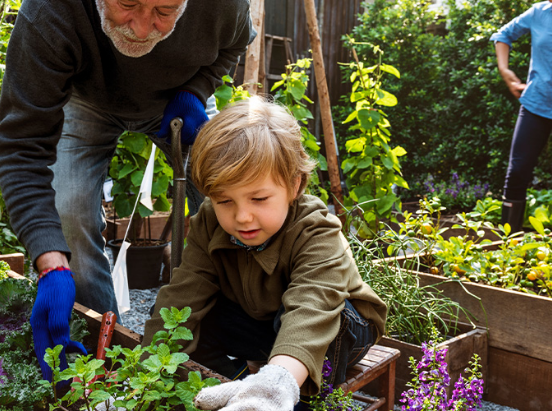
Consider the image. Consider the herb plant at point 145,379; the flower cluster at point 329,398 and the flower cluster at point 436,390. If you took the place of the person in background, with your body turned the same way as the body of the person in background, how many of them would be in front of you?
3

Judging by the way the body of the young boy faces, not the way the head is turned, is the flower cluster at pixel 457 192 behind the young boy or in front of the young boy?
behind
